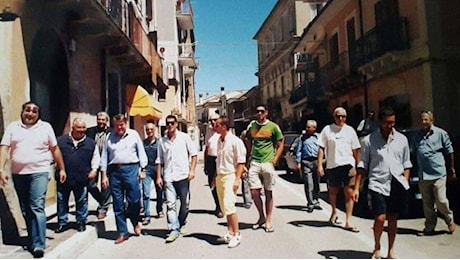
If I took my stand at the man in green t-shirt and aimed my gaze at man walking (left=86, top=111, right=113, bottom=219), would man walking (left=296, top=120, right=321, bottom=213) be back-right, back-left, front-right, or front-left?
back-right

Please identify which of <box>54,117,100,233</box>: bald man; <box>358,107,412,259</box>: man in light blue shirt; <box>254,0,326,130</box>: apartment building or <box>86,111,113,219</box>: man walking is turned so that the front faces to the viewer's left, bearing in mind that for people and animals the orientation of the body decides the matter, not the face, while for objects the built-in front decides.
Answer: the apartment building

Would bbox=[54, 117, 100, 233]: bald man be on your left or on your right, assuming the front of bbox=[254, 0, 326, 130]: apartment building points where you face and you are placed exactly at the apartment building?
on your left

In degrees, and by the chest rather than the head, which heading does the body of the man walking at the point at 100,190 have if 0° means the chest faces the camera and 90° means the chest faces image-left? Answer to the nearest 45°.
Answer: approximately 0°

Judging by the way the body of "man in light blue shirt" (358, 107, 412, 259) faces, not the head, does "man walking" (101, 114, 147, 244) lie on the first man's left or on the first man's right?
on the first man's right

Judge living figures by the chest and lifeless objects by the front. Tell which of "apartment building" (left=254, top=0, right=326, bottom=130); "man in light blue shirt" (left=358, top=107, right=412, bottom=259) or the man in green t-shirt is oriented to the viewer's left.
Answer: the apartment building

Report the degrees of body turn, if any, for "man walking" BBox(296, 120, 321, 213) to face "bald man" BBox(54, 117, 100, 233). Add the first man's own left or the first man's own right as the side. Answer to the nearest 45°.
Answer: approximately 90° to the first man's own right

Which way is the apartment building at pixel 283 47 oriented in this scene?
to the viewer's left

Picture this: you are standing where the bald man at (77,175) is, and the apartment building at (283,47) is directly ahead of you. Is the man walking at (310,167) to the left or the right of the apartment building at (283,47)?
right
